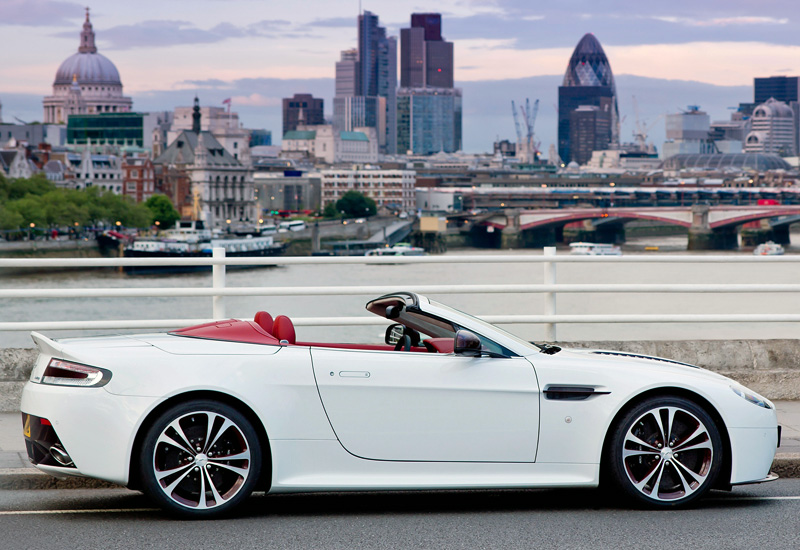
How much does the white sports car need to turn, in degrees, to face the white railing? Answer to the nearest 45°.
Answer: approximately 90° to its left

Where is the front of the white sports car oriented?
to the viewer's right
